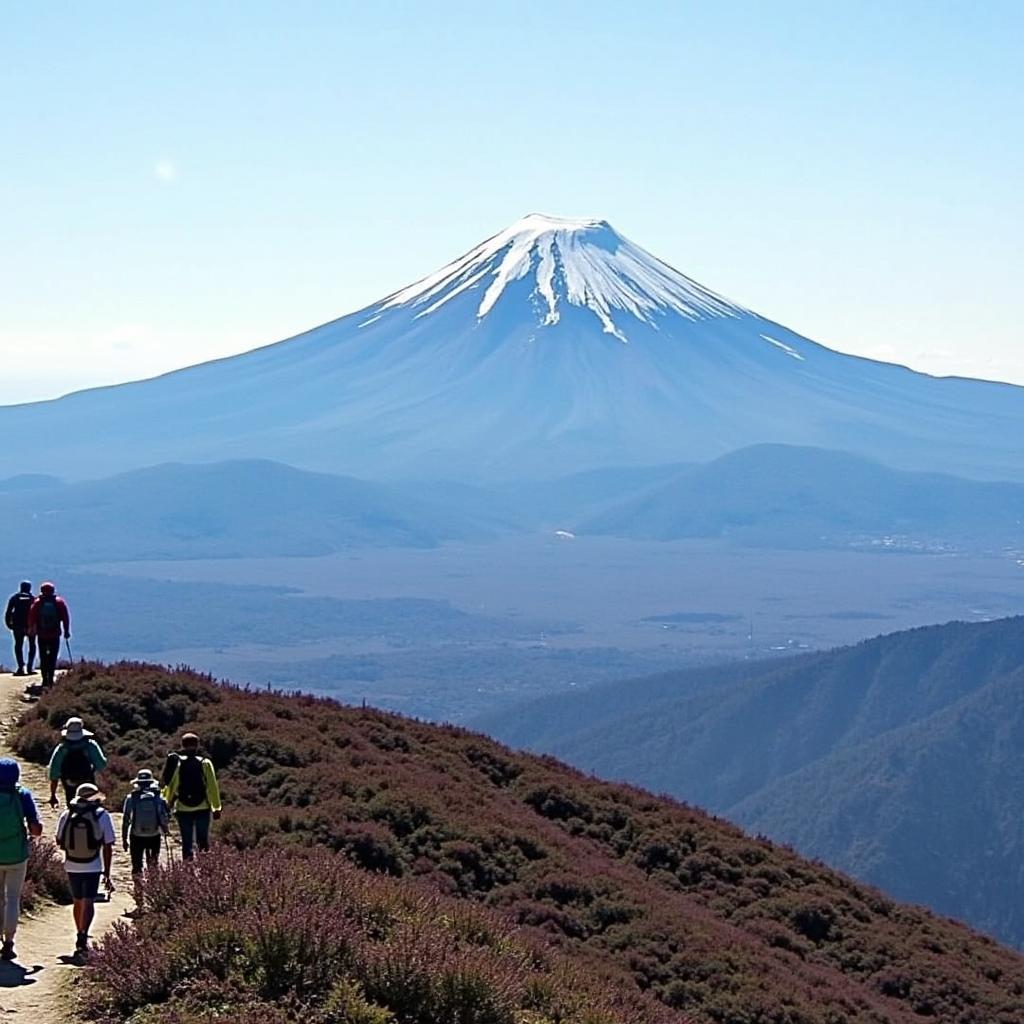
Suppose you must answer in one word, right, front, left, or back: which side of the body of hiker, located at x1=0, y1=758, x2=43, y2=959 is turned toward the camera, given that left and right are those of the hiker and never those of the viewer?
back

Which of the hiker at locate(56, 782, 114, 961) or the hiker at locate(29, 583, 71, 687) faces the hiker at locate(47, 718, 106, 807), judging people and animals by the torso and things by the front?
the hiker at locate(56, 782, 114, 961)

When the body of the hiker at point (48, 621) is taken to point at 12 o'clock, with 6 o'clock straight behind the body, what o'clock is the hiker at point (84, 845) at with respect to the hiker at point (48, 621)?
the hiker at point (84, 845) is roughly at 6 o'clock from the hiker at point (48, 621).

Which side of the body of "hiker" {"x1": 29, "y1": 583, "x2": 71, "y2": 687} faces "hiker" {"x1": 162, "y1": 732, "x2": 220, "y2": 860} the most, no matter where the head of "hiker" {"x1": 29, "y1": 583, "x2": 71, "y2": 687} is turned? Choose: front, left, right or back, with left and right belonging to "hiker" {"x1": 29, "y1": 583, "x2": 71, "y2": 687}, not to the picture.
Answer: back

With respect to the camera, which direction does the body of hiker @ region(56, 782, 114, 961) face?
away from the camera

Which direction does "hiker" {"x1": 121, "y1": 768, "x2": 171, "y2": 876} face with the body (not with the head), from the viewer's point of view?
away from the camera

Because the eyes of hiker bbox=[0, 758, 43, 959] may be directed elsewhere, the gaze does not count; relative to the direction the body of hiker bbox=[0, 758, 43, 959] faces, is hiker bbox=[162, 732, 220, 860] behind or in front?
in front

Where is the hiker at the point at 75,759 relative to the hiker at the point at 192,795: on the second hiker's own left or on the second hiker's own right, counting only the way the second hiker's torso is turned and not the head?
on the second hiker's own left

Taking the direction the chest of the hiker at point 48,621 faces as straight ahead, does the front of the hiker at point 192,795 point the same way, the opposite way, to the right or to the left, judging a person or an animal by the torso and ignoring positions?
the same way

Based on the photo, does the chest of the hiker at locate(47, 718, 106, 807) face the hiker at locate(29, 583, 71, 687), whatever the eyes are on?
yes

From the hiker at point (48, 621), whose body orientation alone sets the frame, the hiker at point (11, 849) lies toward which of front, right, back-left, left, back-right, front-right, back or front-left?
back

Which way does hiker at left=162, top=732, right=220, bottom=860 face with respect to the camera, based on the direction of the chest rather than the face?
away from the camera

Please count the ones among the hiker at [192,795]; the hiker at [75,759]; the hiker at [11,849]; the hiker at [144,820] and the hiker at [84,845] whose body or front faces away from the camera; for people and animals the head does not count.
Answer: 5

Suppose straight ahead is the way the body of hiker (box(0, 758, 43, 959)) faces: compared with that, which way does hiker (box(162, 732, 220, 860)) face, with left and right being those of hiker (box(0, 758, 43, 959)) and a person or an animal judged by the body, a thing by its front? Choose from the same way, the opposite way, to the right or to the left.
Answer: the same way

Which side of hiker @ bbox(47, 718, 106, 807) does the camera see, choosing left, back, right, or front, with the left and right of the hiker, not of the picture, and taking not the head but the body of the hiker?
back

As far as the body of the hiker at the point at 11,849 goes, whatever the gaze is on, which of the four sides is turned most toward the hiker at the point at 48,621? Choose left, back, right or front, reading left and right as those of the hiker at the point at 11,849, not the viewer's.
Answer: front

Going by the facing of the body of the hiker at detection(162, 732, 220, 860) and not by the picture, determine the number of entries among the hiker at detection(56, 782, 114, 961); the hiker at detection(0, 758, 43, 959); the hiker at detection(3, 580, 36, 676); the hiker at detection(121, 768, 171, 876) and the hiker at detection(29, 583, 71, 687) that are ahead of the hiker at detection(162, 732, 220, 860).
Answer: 2
